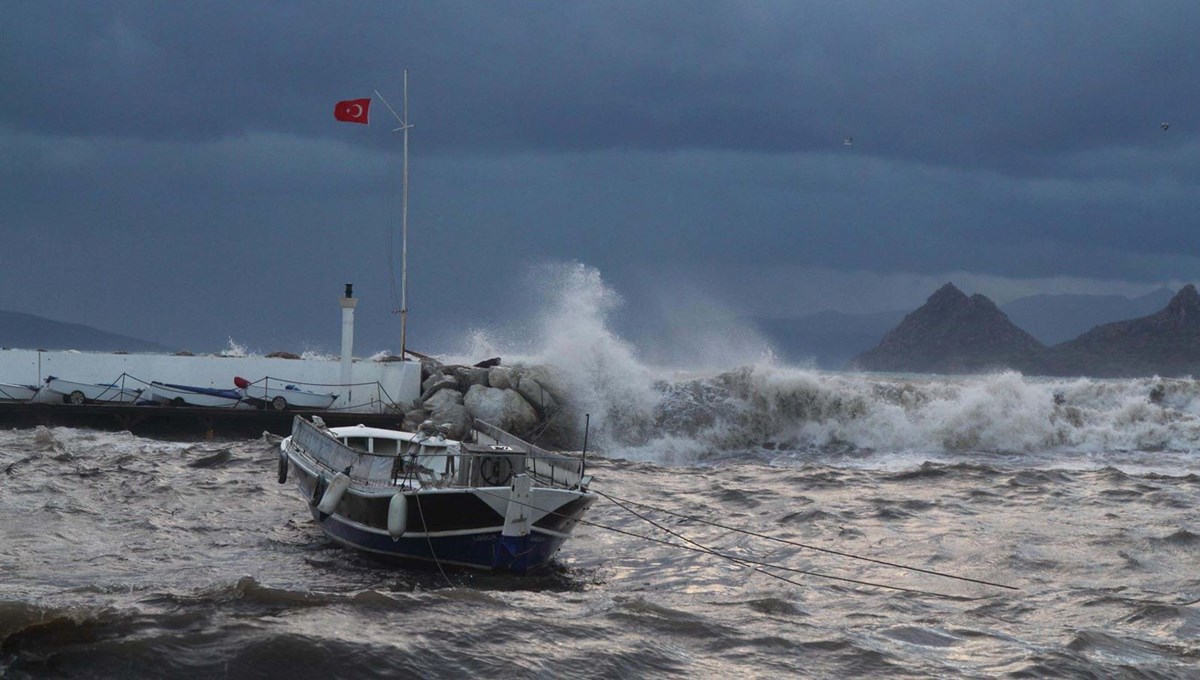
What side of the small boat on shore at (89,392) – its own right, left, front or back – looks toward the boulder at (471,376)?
back

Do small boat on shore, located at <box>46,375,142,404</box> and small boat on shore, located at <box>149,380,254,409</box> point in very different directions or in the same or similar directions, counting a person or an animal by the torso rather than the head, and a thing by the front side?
same or similar directions

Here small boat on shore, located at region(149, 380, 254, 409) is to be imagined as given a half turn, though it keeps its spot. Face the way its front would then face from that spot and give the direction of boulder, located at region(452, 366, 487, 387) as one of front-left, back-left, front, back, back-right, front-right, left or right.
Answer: front

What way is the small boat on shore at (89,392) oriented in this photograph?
to the viewer's left

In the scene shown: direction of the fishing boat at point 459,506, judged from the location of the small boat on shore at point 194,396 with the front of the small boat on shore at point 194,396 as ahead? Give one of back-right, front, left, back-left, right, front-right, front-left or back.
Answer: left

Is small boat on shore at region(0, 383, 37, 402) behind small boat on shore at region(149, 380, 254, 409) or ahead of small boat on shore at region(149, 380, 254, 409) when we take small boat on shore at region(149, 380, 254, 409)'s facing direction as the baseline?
ahead

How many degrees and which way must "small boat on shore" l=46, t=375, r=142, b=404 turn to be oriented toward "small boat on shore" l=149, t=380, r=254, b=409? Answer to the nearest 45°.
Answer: approximately 180°

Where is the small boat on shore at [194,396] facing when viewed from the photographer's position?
facing to the left of the viewer
